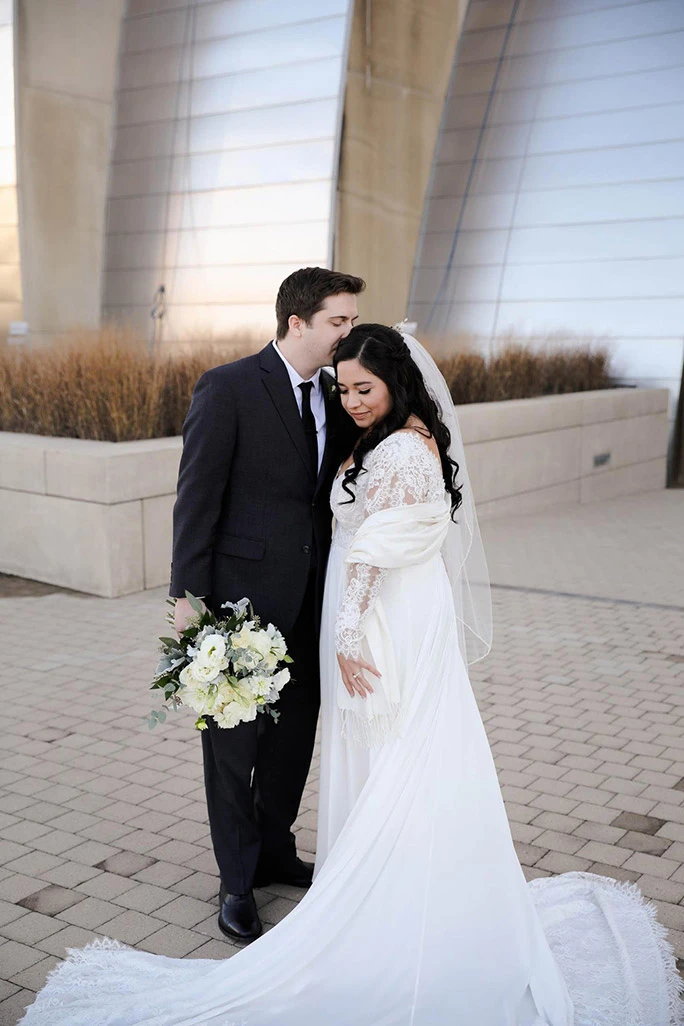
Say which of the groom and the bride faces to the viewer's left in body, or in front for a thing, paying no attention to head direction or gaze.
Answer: the bride

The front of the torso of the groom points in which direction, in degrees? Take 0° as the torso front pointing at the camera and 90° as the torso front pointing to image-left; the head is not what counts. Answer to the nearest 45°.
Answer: approximately 315°

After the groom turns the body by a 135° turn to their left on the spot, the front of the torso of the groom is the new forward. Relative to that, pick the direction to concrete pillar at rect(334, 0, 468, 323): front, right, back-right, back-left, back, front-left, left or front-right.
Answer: front

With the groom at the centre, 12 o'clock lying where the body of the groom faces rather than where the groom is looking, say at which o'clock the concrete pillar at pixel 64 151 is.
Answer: The concrete pillar is roughly at 7 o'clock from the groom.

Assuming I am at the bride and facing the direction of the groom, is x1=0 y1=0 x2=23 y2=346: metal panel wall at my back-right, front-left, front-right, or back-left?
front-right

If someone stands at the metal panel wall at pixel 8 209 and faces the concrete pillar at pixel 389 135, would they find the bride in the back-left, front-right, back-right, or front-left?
front-right
